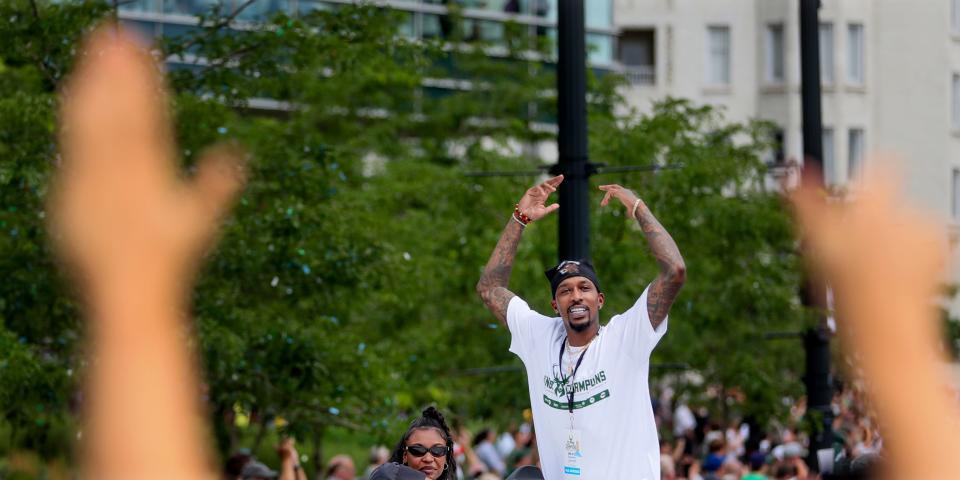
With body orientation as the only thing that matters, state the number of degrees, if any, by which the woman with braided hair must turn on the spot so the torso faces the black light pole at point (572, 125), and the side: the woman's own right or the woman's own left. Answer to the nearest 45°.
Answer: approximately 180°

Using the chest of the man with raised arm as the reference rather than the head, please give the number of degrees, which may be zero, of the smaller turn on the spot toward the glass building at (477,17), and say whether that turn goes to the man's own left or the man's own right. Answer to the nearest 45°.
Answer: approximately 180°

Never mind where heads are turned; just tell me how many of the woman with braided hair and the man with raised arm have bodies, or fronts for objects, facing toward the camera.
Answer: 2

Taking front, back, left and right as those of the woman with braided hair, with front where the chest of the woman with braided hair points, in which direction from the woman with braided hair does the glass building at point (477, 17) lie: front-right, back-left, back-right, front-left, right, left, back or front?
back

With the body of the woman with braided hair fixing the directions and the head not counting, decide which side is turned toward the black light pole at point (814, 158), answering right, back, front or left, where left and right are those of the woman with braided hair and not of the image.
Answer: back

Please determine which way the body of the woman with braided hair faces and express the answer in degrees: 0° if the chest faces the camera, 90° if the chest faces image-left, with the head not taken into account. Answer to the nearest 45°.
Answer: approximately 0°

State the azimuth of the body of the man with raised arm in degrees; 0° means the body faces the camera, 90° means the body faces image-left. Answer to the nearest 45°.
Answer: approximately 0°

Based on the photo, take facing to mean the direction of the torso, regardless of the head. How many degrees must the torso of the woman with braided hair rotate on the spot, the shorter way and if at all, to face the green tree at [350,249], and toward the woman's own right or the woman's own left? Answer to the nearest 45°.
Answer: approximately 180°
